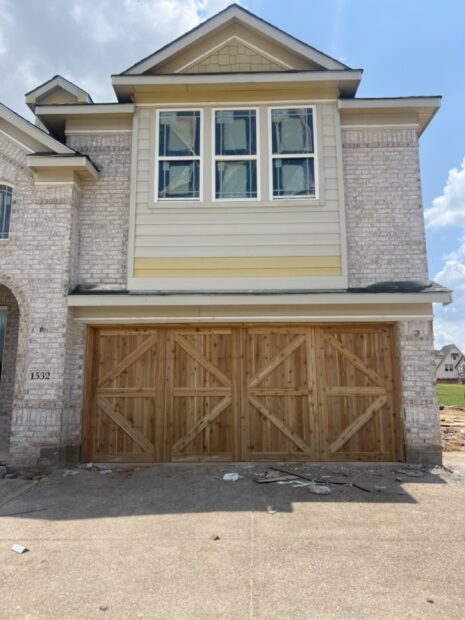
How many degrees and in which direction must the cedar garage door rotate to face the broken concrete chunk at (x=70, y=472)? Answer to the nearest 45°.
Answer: approximately 90° to its right

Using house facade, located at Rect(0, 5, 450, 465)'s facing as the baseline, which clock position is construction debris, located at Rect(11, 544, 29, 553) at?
The construction debris is roughly at 1 o'clock from the house facade.

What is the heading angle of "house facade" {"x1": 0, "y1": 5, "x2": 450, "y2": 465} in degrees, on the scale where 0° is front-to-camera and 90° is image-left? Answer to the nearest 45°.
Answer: approximately 0°
